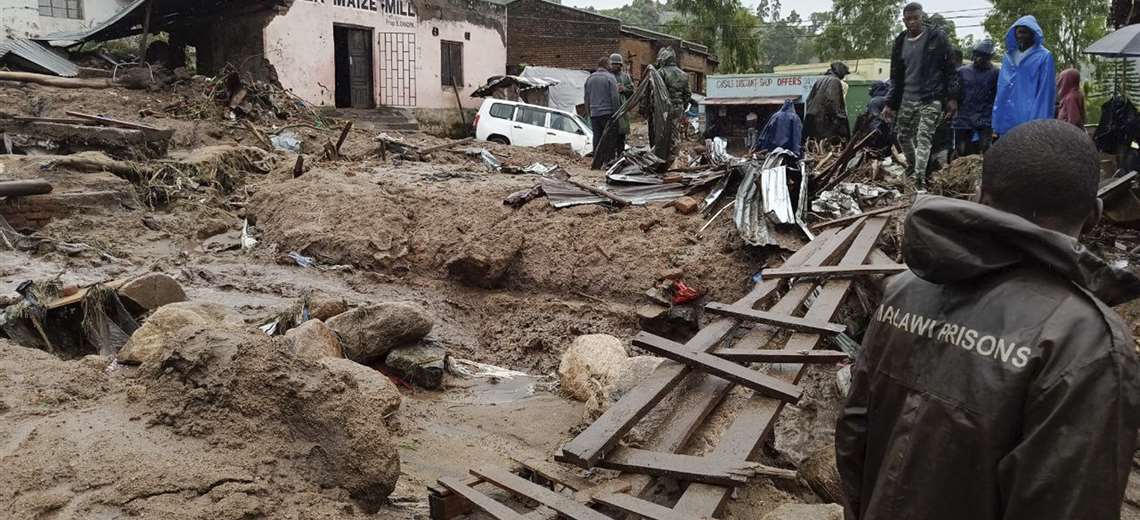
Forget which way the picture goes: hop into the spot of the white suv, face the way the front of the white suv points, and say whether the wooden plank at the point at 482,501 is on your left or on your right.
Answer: on your right

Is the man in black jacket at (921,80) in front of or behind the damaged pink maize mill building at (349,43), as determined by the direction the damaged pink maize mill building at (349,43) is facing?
in front

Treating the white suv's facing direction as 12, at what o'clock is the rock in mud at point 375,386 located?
The rock in mud is roughly at 3 o'clock from the white suv.

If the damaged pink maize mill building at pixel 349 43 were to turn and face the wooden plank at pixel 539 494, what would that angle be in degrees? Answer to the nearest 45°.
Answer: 0° — it already faces it

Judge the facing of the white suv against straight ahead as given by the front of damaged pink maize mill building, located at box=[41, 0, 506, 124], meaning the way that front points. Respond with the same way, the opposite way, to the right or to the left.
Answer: to the left

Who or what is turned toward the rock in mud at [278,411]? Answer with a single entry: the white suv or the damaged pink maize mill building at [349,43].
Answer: the damaged pink maize mill building

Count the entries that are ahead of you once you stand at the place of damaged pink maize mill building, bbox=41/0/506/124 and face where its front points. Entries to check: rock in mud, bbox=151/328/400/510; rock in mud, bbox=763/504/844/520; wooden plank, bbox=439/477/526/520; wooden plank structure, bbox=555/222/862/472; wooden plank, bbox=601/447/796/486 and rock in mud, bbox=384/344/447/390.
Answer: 6

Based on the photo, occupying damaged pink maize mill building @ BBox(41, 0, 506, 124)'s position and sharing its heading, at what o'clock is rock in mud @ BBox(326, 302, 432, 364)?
The rock in mud is roughly at 12 o'clock from the damaged pink maize mill building.

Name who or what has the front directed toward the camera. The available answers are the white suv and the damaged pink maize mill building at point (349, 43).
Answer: the damaged pink maize mill building

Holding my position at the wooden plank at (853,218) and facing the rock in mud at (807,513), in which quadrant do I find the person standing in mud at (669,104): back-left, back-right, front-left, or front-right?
back-right

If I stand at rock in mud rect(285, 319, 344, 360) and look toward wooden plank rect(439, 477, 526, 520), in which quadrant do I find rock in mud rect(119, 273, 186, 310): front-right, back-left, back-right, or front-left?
back-right

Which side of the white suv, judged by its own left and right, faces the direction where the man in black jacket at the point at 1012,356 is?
right

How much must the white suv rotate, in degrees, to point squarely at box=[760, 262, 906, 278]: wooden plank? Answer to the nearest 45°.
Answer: approximately 90° to its right

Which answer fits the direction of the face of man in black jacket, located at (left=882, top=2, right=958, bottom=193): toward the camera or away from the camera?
toward the camera

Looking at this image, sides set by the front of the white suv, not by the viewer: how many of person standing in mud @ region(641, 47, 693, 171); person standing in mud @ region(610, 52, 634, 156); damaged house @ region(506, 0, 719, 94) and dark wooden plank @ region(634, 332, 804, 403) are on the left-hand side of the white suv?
1

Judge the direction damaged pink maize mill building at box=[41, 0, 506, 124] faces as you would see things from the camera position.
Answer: facing the viewer
